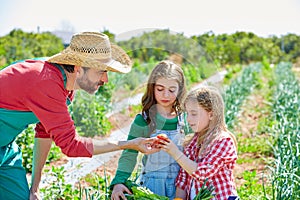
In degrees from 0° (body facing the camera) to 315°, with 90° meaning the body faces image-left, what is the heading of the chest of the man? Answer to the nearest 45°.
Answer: approximately 270°

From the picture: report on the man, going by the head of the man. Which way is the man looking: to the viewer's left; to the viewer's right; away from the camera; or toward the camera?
to the viewer's right
